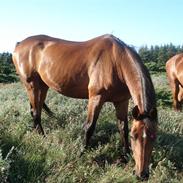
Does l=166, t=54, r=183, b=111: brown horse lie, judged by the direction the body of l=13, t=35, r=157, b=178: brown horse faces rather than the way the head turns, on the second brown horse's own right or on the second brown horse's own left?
on the second brown horse's own left

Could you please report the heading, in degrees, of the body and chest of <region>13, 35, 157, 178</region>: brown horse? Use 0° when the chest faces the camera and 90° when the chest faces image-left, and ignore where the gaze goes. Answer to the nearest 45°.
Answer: approximately 315°
